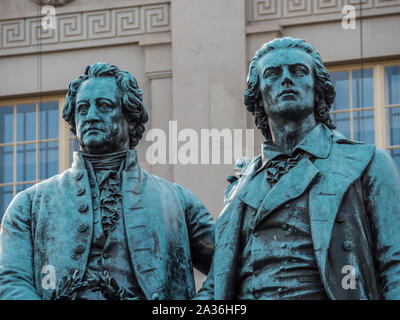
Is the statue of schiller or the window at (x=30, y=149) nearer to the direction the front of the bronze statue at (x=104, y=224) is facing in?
the statue of schiller

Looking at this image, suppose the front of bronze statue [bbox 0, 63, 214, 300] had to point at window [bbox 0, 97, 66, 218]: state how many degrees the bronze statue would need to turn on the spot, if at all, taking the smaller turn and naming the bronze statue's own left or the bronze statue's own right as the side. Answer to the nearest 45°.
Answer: approximately 180°

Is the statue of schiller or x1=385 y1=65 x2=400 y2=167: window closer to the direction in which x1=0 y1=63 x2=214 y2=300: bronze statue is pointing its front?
the statue of schiller

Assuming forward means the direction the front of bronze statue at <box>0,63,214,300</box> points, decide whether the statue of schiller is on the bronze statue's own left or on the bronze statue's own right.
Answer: on the bronze statue's own left

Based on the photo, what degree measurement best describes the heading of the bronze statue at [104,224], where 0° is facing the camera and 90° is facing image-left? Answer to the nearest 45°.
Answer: approximately 0°
